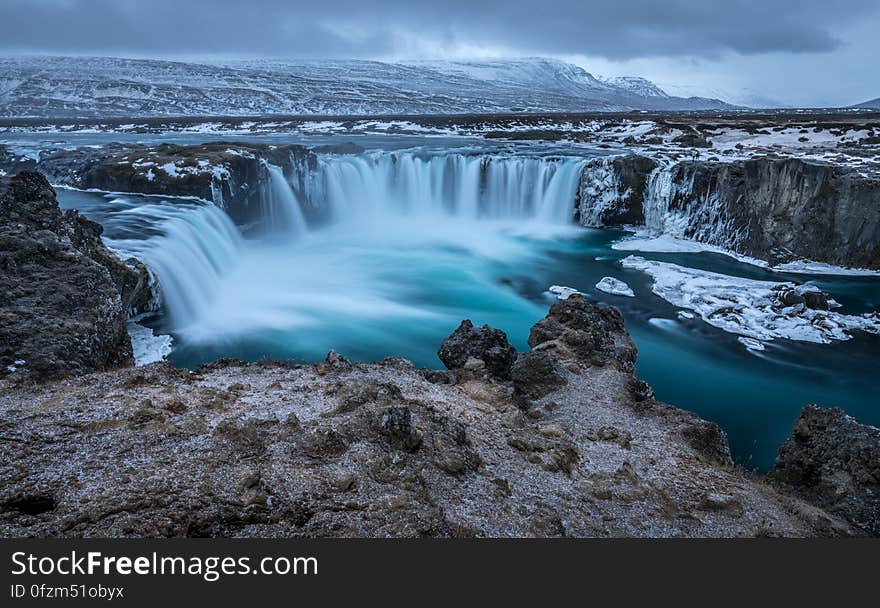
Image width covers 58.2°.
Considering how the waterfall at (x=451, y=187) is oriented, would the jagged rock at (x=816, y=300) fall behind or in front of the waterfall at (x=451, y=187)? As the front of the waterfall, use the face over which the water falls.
in front

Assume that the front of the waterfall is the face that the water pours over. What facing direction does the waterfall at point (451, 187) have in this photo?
toward the camera

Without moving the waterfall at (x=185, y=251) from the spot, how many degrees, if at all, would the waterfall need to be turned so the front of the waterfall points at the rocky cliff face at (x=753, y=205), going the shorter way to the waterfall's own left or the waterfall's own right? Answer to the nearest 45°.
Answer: approximately 45° to the waterfall's own left

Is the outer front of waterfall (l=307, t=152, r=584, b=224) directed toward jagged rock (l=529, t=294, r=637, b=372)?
yes

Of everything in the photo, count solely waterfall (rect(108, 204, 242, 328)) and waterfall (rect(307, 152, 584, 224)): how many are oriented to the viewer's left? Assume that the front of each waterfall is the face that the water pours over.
0

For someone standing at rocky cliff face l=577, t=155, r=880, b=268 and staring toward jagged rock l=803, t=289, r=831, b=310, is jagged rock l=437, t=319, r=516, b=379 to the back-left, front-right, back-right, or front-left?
front-right

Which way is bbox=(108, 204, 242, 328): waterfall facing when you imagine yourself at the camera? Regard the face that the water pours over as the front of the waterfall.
facing the viewer and to the right of the viewer

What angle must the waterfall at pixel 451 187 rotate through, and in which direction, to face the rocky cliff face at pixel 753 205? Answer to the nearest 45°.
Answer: approximately 45° to its left

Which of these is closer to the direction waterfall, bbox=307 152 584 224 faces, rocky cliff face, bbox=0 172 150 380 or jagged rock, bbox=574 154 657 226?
the rocky cliff face

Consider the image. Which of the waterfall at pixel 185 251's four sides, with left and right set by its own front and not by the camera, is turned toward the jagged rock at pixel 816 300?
front

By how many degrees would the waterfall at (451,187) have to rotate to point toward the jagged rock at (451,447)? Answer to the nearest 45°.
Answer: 0° — it already faces it
